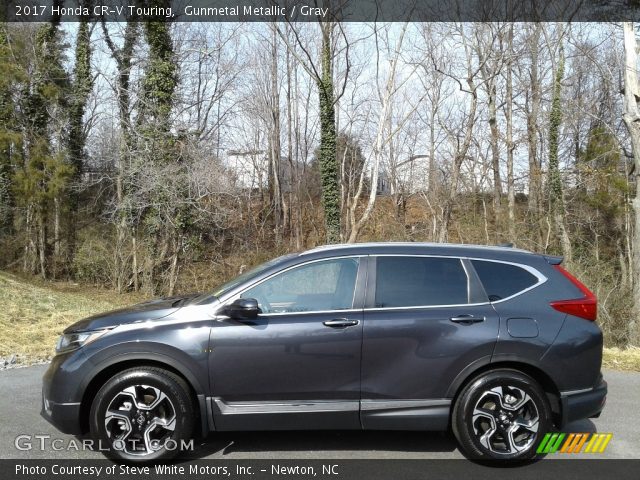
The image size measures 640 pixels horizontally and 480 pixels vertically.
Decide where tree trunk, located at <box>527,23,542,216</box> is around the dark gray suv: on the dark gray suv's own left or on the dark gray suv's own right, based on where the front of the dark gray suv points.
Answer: on the dark gray suv's own right

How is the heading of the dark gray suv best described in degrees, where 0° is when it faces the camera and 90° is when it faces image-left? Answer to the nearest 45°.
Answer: approximately 90°
